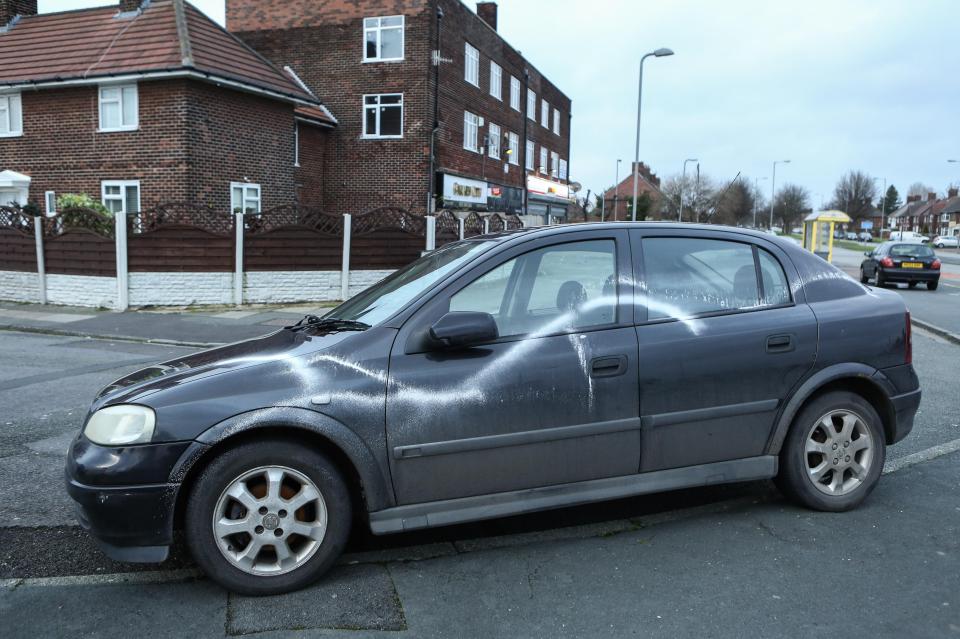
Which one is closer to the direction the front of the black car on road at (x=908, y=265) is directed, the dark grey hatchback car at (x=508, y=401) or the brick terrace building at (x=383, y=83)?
the brick terrace building

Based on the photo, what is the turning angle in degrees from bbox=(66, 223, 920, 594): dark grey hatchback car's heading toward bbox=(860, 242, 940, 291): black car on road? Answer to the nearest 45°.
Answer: approximately 135° to its right

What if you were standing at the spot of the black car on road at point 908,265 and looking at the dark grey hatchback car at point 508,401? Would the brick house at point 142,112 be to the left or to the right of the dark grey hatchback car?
right

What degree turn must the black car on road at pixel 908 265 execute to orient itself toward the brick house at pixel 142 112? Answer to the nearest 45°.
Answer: approximately 90° to its left

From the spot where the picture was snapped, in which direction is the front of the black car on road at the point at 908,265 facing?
facing away from the viewer and to the left of the viewer

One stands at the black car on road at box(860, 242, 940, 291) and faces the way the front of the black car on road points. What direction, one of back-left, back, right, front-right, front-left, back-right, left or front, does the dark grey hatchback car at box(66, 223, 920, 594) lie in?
back-left

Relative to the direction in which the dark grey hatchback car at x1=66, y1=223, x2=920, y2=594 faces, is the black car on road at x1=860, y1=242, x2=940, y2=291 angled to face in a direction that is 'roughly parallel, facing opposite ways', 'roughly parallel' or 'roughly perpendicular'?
roughly perpendicular

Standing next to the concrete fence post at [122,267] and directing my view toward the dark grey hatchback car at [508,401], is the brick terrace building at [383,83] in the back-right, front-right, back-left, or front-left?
back-left

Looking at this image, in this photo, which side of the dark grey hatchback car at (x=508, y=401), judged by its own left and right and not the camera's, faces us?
left

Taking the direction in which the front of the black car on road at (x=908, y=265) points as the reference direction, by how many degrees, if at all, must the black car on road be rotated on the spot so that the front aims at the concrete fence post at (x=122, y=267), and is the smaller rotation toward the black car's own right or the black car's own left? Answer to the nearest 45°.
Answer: approximately 90° to the black car's own left

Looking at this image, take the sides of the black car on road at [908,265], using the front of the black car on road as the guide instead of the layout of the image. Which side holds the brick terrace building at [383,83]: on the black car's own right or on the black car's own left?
on the black car's own left
